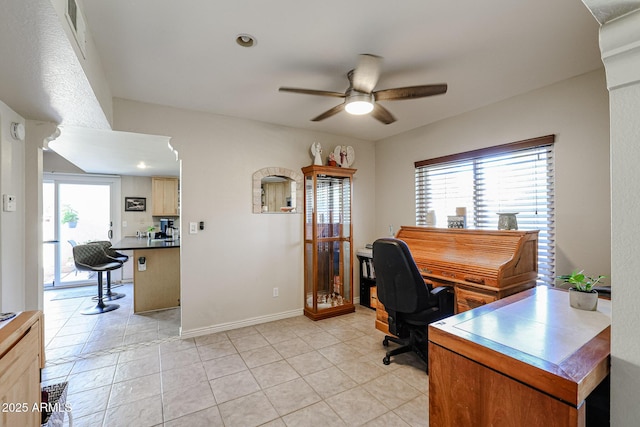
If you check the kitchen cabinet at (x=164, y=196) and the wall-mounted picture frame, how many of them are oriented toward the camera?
2

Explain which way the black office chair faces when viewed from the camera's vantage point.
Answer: facing away from the viewer and to the right of the viewer

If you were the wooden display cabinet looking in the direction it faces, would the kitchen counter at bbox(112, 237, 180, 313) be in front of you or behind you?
behind

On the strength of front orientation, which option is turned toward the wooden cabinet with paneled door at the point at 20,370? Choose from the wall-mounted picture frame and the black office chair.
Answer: the wall-mounted picture frame

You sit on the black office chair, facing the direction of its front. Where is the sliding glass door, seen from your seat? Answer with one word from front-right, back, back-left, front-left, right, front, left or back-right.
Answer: back-left

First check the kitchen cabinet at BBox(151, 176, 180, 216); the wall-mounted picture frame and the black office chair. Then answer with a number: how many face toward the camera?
2

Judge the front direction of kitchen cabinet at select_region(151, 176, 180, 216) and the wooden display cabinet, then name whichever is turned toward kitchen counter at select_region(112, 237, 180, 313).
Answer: kitchen cabinet at select_region(151, 176, 180, 216)

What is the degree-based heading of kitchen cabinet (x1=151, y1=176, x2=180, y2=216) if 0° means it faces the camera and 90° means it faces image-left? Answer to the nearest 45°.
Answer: approximately 0°

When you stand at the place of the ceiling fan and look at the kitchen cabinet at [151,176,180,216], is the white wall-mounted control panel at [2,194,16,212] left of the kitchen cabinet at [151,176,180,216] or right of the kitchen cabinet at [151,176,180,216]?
left
